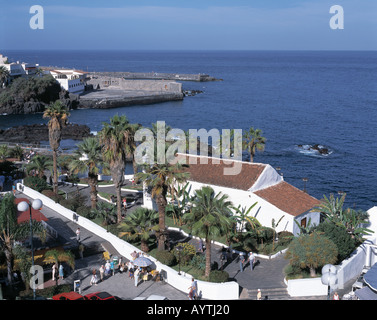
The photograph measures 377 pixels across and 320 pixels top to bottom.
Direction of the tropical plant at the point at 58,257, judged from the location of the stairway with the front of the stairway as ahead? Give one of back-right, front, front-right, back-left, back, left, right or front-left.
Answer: right

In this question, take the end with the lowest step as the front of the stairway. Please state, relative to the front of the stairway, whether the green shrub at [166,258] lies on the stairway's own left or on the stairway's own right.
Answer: on the stairway's own right

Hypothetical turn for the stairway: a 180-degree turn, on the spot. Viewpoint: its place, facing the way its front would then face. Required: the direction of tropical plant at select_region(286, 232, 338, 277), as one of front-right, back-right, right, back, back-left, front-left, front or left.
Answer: front-right

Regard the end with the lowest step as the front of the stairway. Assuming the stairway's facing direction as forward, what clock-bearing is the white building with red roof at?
The white building with red roof is roughly at 6 o'clock from the stairway.

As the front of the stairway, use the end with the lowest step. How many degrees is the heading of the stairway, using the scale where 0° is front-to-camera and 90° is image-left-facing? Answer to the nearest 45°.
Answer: approximately 0°

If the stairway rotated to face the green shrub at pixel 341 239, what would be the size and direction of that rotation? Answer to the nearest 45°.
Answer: approximately 135° to its left

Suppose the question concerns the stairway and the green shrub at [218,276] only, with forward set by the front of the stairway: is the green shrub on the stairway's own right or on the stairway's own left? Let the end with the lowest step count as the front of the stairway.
on the stairway's own right

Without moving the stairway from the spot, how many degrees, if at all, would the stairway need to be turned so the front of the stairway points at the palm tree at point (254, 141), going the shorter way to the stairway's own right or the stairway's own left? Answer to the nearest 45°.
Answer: approximately 180°

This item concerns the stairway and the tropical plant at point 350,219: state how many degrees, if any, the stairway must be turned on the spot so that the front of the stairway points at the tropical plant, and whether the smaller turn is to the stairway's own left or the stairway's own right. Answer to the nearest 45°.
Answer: approximately 135° to the stairway's own left

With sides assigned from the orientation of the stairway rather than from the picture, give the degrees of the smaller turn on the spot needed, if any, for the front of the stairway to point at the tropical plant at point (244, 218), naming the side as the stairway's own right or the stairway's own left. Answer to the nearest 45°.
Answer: approximately 180°
